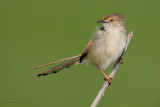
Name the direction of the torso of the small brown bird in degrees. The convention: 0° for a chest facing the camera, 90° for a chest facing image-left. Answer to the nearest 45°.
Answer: approximately 315°
